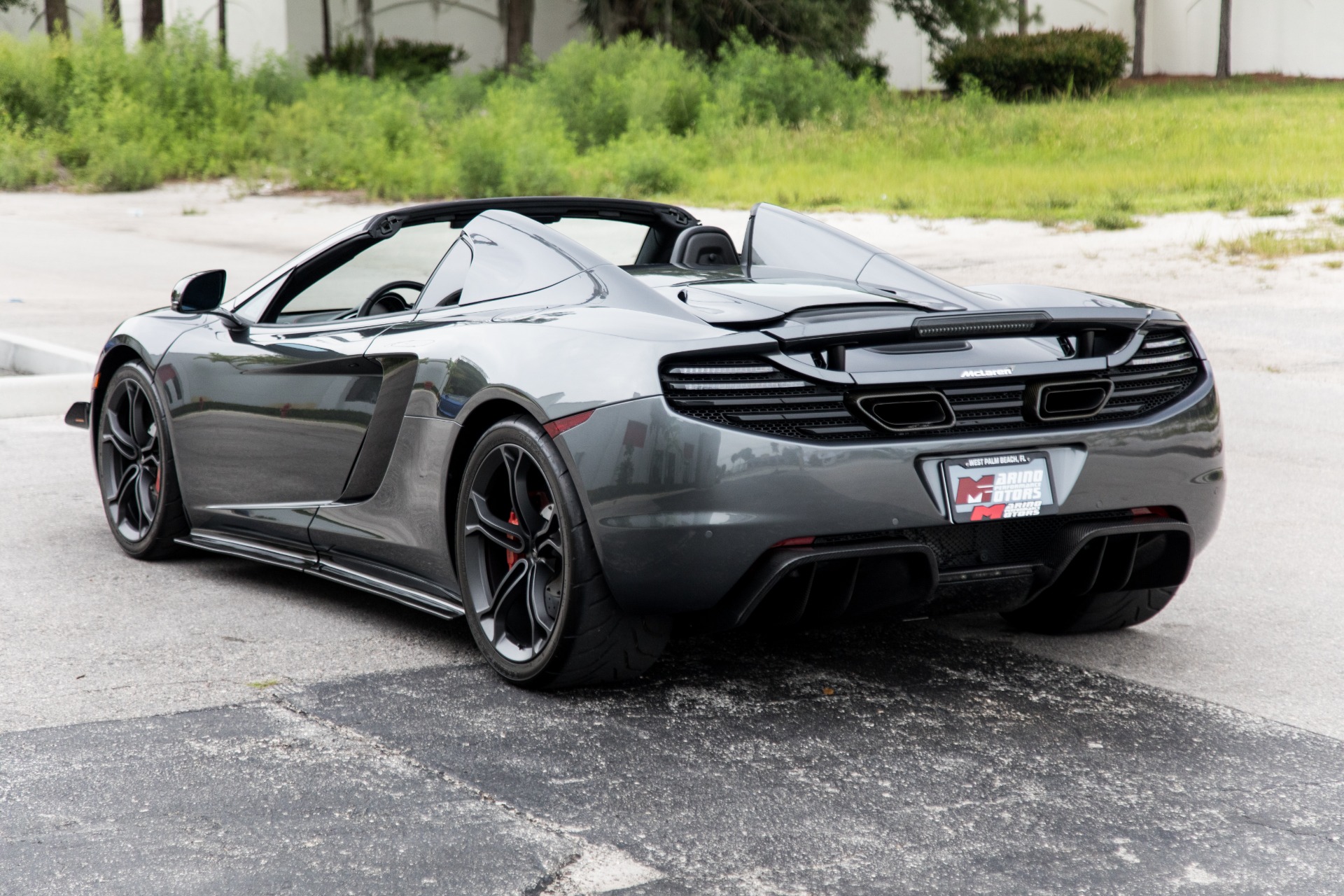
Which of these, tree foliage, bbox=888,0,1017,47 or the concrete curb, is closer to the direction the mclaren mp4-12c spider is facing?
the concrete curb

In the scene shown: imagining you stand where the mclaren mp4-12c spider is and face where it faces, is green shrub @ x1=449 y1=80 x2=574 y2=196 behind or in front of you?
in front

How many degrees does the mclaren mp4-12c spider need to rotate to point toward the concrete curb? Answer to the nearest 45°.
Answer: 0° — it already faces it

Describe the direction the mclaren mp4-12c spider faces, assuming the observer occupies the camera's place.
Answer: facing away from the viewer and to the left of the viewer

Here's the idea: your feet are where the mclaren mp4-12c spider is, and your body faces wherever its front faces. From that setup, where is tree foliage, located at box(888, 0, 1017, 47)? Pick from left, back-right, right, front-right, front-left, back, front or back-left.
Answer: front-right

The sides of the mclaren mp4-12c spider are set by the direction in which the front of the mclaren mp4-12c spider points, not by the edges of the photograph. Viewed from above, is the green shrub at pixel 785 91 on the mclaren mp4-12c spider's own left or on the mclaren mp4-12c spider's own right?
on the mclaren mp4-12c spider's own right

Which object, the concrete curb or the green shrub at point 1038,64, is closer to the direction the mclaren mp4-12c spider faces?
the concrete curb

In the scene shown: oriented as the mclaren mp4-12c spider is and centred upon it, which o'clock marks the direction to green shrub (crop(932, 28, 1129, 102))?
The green shrub is roughly at 2 o'clock from the mclaren mp4-12c spider.

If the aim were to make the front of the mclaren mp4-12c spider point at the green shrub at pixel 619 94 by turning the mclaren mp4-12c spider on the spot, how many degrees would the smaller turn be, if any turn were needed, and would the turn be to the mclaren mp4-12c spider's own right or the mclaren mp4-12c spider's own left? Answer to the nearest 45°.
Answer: approximately 45° to the mclaren mp4-12c spider's own right

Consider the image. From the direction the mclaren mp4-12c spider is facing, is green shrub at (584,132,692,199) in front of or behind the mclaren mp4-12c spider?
in front
